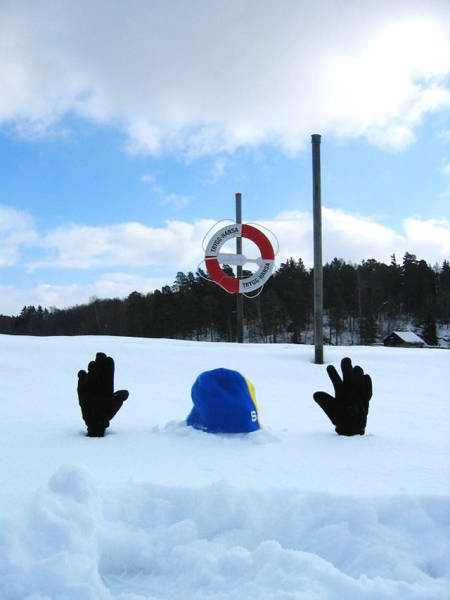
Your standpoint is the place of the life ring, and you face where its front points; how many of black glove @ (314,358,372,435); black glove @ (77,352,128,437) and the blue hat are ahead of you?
3

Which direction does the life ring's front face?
toward the camera

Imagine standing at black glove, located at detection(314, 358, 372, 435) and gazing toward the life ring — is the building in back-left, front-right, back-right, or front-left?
front-right
